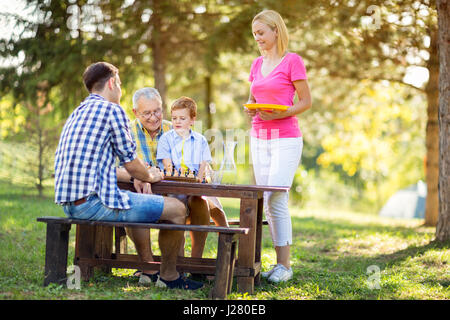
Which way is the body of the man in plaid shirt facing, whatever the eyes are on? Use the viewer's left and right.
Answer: facing away from the viewer and to the right of the viewer

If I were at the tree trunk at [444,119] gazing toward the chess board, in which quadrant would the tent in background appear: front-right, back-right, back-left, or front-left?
back-right

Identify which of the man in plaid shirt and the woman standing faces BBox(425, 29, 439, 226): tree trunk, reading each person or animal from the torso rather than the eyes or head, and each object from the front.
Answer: the man in plaid shirt

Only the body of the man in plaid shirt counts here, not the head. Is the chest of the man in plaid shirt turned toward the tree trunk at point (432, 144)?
yes

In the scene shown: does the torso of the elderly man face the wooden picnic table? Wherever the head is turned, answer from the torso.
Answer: yes

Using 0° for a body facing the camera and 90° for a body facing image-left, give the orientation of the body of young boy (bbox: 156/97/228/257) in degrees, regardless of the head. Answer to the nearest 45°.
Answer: approximately 0°

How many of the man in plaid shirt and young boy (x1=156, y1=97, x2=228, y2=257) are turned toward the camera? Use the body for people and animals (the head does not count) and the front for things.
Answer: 1

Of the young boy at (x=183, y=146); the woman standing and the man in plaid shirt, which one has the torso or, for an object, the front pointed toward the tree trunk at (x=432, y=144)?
the man in plaid shirt
